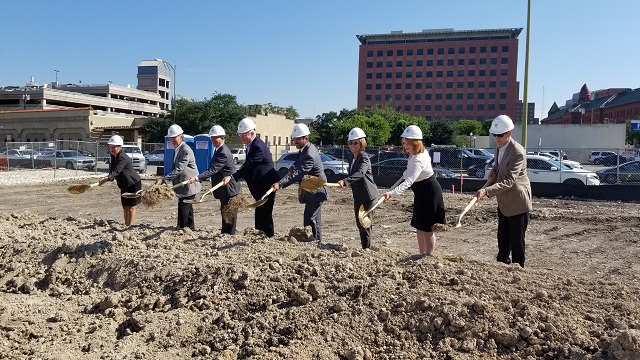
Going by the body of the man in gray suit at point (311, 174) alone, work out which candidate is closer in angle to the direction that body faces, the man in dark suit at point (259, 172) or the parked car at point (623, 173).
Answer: the man in dark suit

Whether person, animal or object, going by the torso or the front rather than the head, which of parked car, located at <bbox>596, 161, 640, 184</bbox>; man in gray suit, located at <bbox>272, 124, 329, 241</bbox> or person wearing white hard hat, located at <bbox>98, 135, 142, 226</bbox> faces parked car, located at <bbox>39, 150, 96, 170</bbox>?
parked car, located at <bbox>596, 161, 640, 184</bbox>

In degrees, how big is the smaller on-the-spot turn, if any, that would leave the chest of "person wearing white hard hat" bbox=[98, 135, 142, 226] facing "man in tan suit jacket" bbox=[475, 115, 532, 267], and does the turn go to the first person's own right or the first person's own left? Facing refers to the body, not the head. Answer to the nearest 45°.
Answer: approximately 90° to the first person's own left

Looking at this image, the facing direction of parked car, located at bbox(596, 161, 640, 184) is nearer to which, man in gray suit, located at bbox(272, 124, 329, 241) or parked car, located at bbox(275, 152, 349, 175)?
the parked car

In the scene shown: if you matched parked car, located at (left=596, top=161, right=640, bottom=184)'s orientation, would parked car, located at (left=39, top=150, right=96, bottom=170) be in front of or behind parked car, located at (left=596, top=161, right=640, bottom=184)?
in front

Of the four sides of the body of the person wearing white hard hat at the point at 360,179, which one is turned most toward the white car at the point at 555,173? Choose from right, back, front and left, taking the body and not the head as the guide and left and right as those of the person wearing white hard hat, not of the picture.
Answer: back

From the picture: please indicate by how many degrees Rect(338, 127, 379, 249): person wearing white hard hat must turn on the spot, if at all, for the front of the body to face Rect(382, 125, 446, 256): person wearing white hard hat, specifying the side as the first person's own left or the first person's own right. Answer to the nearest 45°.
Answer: approximately 90° to the first person's own left

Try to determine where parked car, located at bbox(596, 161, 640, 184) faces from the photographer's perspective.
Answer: facing to the left of the viewer

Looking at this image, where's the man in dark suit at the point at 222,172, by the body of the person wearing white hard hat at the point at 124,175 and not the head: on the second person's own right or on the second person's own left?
on the second person's own left

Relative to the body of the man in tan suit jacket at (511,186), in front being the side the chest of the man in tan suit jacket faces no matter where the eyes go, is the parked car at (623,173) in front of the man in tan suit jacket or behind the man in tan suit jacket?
behind
